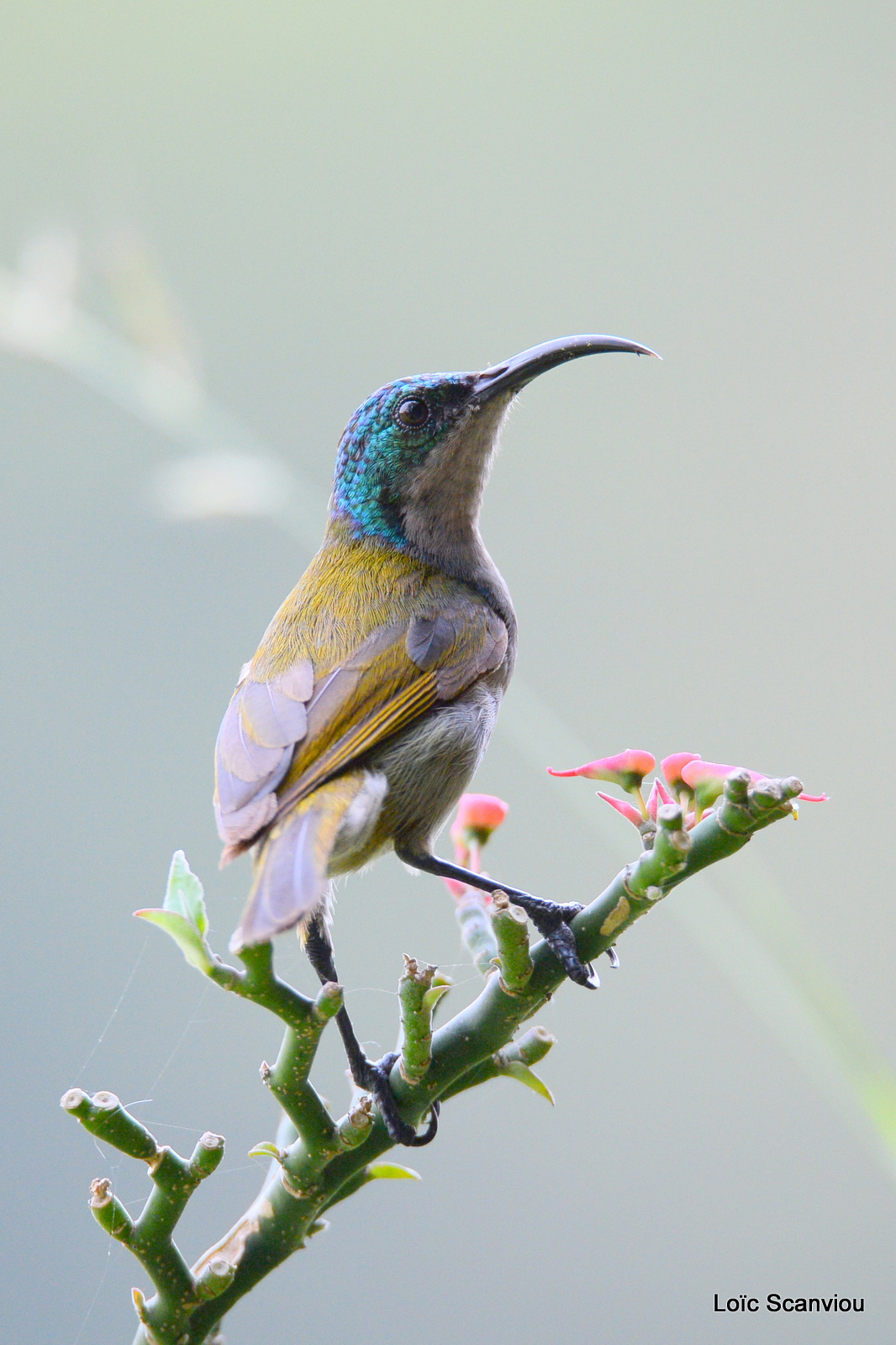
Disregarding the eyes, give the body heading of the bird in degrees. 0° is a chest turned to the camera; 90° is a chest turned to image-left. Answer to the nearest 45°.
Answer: approximately 225°
